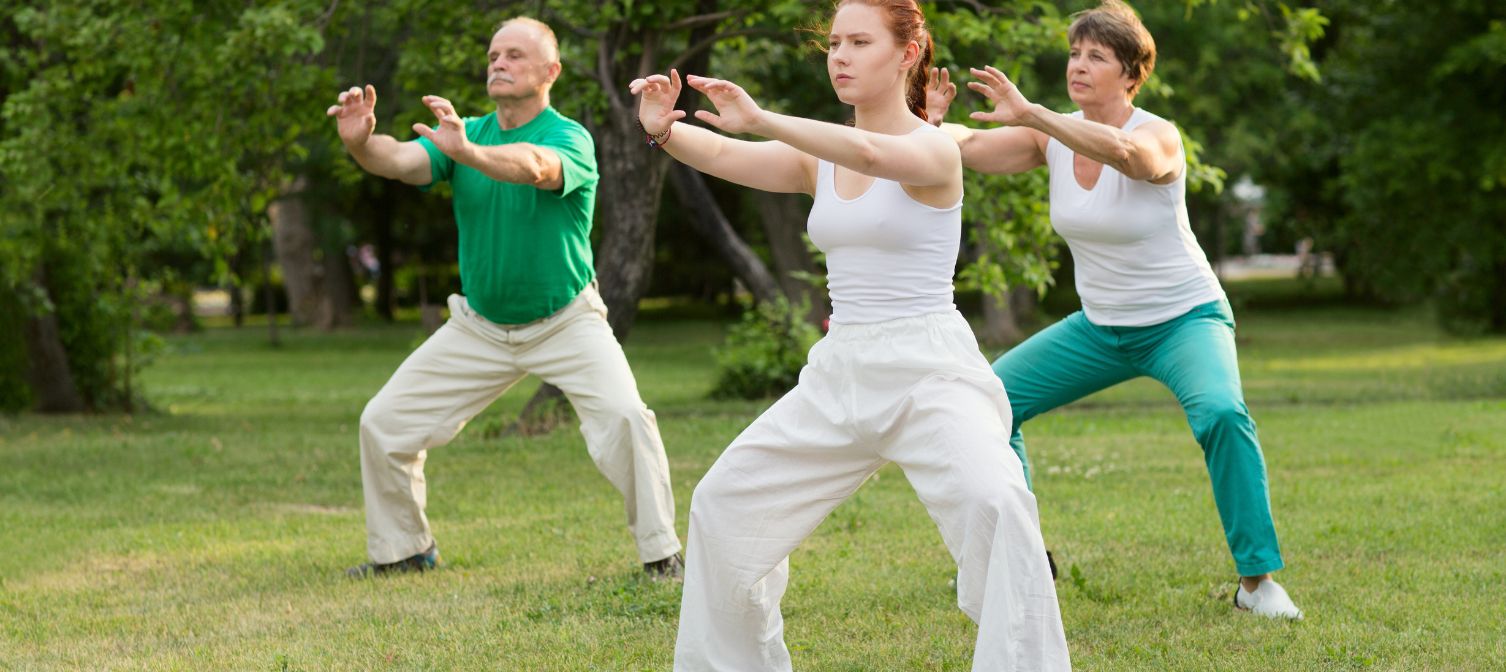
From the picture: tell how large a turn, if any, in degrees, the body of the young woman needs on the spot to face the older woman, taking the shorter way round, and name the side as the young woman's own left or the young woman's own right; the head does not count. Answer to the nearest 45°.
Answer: approximately 180°

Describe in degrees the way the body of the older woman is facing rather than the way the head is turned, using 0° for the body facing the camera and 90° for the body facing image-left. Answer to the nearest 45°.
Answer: approximately 45°

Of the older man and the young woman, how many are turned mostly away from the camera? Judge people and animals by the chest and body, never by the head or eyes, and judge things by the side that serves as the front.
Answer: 0

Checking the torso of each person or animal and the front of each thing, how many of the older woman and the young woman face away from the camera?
0

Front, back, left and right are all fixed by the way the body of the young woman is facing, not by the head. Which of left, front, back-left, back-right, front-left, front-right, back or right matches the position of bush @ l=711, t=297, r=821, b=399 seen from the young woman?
back-right

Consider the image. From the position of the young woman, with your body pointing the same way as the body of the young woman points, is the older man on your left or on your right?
on your right

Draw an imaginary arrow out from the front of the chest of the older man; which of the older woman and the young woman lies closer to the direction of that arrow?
the young woman

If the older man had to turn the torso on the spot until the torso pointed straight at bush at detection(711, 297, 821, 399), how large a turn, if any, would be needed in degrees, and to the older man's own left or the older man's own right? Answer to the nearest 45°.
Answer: approximately 135° to the older man's own right

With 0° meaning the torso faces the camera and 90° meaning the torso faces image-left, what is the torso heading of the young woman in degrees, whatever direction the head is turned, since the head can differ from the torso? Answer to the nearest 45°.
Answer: approximately 45°

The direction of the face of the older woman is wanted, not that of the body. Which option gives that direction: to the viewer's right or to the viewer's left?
to the viewer's left

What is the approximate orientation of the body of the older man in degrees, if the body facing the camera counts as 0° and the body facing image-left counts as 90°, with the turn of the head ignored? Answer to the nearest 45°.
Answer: approximately 45°
